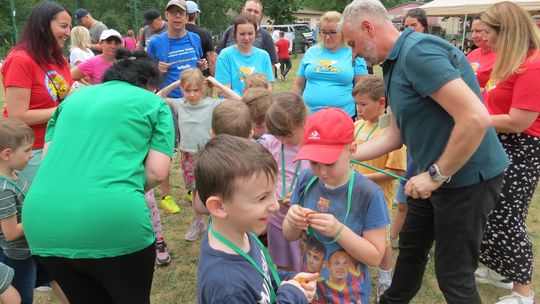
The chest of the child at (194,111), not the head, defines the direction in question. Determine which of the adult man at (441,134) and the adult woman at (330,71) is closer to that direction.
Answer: the adult man

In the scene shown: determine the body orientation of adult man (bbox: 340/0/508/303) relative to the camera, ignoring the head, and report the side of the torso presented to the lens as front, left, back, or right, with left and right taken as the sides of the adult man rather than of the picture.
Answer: left

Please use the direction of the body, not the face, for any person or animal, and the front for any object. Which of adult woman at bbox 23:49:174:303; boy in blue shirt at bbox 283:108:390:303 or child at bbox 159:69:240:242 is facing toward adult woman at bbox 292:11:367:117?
adult woman at bbox 23:49:174:303

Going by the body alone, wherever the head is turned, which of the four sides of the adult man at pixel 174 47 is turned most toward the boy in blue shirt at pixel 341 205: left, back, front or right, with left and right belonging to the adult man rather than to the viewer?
front

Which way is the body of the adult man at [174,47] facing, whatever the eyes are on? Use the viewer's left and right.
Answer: facing the viewer

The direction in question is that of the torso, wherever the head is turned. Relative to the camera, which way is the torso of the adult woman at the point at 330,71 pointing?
toward the camera

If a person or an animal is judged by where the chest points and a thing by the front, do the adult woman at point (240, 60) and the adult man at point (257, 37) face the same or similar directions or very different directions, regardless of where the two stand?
same or similar directions

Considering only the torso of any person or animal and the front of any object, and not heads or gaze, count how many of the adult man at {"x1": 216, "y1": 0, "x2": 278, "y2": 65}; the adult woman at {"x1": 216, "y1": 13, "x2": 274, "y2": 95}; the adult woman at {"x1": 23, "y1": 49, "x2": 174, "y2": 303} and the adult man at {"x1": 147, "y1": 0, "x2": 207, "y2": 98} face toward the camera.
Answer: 3

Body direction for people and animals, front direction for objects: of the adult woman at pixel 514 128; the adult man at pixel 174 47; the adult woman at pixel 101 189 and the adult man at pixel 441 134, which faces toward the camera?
the adult man at pixel 174 47

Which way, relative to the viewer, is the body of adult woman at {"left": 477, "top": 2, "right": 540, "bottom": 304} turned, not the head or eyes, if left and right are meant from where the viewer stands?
facing to the left of the viewer

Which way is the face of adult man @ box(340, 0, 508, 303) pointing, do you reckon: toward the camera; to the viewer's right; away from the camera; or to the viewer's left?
to the viewer's left

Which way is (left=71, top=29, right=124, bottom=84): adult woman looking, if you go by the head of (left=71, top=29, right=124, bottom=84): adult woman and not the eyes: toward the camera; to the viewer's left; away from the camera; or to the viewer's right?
toward the camera

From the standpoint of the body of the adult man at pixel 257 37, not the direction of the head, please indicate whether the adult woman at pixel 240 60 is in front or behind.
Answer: in front

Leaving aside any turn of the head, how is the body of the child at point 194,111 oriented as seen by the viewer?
toward the camera

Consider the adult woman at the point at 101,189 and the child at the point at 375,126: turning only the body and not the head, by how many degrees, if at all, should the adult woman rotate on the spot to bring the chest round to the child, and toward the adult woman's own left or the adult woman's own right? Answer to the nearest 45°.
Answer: approximately 45° to the adult woman's own right

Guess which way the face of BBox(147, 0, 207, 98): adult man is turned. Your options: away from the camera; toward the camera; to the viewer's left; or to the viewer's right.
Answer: toward the camera

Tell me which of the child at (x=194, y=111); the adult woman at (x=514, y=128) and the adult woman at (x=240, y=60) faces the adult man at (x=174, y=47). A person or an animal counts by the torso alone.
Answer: the adult woman at (x=514, y=128)
